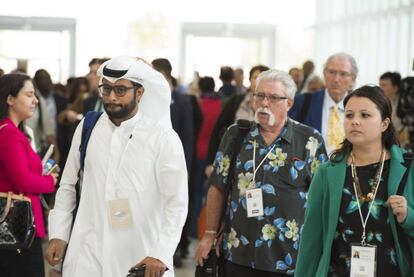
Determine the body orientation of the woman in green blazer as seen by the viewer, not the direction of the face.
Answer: toward the camera

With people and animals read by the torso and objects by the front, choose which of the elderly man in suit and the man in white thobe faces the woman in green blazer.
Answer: the elderly man in suit

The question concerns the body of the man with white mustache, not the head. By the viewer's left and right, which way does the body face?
facing the viewer and to the left of the viewer

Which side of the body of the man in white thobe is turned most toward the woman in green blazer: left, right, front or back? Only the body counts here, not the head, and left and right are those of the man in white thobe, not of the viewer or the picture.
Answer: left

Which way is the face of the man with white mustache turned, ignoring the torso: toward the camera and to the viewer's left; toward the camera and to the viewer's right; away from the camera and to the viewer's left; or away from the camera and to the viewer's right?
toward the camera and to the viewer's left

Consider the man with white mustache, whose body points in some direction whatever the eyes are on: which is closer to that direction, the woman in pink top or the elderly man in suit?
the woman in pink top
